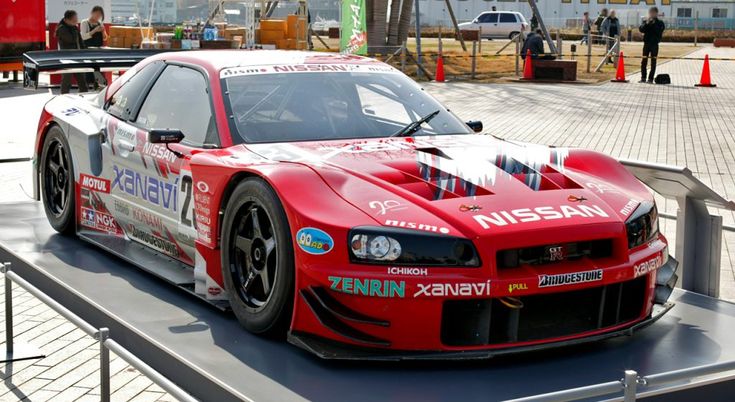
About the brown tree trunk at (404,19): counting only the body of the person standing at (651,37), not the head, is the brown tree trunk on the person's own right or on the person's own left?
on the person's own right

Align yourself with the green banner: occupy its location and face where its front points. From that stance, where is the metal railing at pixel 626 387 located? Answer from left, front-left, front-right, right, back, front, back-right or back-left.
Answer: front

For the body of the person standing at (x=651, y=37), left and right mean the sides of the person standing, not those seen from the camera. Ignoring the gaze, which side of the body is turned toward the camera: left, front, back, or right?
front

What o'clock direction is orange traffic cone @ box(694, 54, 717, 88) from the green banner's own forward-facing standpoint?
The orange traffic cone is roughly at 8 o'clock from the green banner.

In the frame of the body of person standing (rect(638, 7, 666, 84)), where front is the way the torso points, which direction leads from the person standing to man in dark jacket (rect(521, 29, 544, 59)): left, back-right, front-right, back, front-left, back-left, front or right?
right

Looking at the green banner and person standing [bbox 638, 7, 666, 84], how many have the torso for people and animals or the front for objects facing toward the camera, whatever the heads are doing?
2

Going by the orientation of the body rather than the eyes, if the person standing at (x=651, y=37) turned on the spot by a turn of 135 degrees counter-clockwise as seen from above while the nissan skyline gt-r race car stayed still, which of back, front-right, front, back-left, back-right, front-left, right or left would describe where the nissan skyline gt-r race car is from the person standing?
back-right

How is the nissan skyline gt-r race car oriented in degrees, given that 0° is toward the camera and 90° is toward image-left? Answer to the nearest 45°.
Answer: approximately 315°

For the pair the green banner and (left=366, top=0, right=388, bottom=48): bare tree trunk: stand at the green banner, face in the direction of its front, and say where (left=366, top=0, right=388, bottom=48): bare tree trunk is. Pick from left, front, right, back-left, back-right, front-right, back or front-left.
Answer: back

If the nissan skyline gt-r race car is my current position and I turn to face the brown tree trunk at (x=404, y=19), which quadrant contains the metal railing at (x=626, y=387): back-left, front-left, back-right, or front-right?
back-right

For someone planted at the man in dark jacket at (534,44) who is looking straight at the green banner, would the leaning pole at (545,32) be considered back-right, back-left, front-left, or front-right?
back-right

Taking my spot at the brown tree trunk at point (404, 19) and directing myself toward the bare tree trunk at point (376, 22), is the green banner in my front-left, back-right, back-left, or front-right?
front-left

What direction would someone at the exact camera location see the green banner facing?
facing the viewer

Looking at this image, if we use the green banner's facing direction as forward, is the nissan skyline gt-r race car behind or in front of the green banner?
in front

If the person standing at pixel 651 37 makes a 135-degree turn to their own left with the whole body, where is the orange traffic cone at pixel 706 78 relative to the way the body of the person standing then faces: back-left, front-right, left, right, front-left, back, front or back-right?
right

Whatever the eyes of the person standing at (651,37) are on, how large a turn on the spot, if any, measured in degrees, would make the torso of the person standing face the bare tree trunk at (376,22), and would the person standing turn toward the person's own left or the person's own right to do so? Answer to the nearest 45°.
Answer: approximately 90° to the person's own right

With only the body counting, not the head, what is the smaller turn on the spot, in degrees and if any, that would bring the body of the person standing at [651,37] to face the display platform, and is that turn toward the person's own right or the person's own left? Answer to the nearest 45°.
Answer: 0° — they already face it
